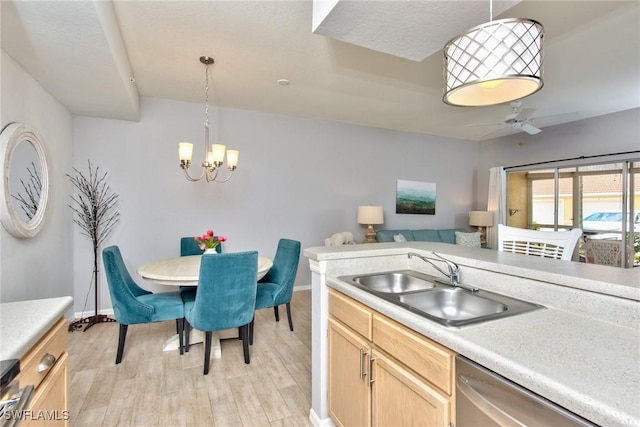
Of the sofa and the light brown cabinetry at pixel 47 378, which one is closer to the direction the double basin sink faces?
the light brown cabinetry

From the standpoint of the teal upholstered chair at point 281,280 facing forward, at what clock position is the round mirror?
The round mirror is roughly at 1 o'clock from the teal upholstered chair.

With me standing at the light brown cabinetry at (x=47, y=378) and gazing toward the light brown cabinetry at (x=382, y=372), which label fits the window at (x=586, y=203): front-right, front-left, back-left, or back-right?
front-left

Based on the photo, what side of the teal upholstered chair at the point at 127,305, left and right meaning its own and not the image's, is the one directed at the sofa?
front

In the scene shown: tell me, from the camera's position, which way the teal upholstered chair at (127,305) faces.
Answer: facing to the right of the viewer

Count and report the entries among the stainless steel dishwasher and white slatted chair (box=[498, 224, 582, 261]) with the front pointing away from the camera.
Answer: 1

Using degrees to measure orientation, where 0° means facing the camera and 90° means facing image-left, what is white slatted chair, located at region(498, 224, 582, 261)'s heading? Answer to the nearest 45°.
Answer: approximately 180°

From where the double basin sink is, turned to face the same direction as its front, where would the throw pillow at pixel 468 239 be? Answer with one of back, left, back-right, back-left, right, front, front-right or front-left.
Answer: back-right

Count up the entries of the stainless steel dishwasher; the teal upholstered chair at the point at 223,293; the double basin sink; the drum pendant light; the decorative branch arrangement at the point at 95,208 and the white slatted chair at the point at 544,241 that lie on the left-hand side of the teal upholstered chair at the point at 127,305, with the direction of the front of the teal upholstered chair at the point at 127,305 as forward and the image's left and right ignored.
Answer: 1

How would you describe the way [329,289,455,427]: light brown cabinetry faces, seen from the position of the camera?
facing the viewer and to the left of the viewer

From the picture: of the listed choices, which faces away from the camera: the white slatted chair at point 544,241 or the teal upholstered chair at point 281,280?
the white slatted chair

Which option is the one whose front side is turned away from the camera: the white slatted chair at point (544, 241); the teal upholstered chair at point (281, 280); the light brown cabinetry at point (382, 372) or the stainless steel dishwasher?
the white slatted chair

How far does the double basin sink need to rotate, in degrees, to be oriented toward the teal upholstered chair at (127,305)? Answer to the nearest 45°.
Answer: approximately 45° to its right

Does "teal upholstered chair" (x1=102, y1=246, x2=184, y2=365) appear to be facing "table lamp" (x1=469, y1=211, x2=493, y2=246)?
yes

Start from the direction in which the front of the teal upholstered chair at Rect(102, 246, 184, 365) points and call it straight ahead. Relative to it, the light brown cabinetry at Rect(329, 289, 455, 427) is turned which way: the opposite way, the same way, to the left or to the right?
the opposite way

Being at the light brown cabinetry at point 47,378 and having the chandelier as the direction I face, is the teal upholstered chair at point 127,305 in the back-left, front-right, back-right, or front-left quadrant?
front-left

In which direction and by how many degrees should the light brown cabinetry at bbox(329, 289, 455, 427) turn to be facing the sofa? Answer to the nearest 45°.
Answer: approximately 135° to its right
